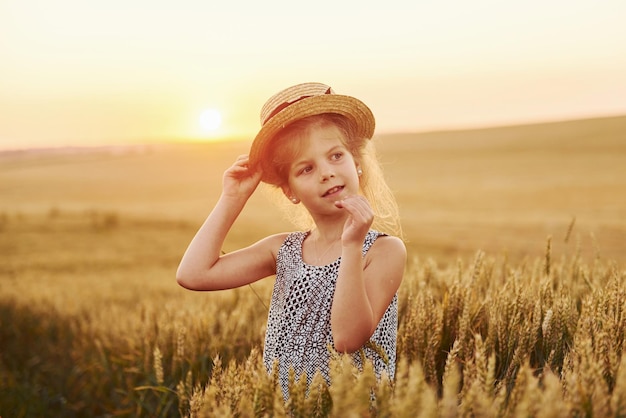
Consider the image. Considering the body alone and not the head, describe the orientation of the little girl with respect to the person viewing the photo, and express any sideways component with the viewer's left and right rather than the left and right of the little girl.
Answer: facing the viewer
